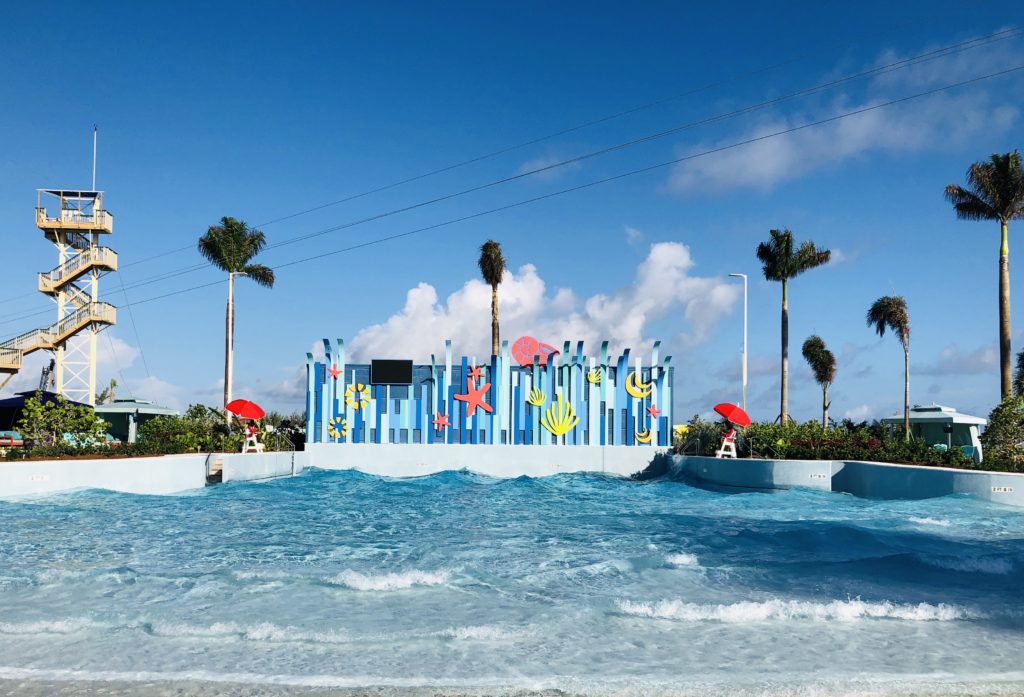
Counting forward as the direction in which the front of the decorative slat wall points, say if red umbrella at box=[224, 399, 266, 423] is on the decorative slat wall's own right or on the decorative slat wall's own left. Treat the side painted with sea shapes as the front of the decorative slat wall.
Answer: on the decorative slat wall's own right

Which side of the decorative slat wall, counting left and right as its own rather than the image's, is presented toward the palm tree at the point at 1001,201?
left

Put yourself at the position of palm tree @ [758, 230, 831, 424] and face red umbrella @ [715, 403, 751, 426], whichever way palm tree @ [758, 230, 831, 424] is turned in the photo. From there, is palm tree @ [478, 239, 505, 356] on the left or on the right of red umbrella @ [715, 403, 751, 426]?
right

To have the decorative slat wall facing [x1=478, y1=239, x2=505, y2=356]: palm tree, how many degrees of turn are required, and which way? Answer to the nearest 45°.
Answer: approximately 180°

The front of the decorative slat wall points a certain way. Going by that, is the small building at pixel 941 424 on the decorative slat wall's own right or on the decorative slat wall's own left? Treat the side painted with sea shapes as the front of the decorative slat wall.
on the decorative slat wall's own left

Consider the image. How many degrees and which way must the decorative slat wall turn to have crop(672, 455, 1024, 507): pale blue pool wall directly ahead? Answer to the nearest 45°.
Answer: approximately 45° to its left

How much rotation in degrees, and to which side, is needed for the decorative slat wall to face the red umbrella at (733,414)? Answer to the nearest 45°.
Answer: approximately 45° to its left

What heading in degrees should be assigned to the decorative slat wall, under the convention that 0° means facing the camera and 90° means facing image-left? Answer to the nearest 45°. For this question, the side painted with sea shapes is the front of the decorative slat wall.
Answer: approximately 0°

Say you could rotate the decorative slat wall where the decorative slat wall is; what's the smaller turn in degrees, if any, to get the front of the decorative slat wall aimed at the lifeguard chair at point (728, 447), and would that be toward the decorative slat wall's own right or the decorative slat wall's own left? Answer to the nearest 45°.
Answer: approximately 45° to the decorative slat wall's own left
